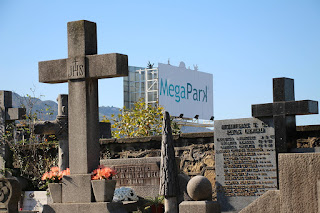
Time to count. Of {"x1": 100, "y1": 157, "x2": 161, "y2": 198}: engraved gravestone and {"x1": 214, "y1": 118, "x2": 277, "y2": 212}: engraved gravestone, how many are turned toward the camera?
2

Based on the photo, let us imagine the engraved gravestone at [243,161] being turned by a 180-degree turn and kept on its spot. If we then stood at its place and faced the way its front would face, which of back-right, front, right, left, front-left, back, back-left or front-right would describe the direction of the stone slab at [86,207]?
back-left

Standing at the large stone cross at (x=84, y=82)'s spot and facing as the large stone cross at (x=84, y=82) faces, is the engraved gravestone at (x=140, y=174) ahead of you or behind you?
behind

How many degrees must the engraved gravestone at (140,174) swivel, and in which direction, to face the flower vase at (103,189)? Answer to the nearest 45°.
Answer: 0° — it already faces it

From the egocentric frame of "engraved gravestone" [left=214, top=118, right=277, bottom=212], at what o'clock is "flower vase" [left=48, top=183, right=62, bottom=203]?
The flower vase is roughly at 2 o'clock from the engraved gravestone.
